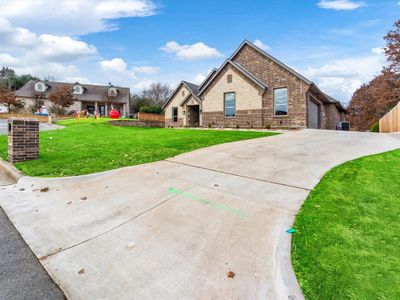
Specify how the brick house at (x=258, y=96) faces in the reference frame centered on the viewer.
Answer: facing the viewer and to the left of the viewer

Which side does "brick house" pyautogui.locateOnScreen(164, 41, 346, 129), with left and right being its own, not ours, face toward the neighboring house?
right

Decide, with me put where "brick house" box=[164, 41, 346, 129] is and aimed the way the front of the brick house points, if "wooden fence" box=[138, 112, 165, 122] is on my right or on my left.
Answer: on my right

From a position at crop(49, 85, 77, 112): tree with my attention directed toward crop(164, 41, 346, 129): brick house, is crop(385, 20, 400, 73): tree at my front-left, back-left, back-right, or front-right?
front-left

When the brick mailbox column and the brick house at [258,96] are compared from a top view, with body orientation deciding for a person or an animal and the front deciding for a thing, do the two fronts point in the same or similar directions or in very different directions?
same or similar directions

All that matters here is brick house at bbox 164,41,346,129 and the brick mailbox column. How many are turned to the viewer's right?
0
